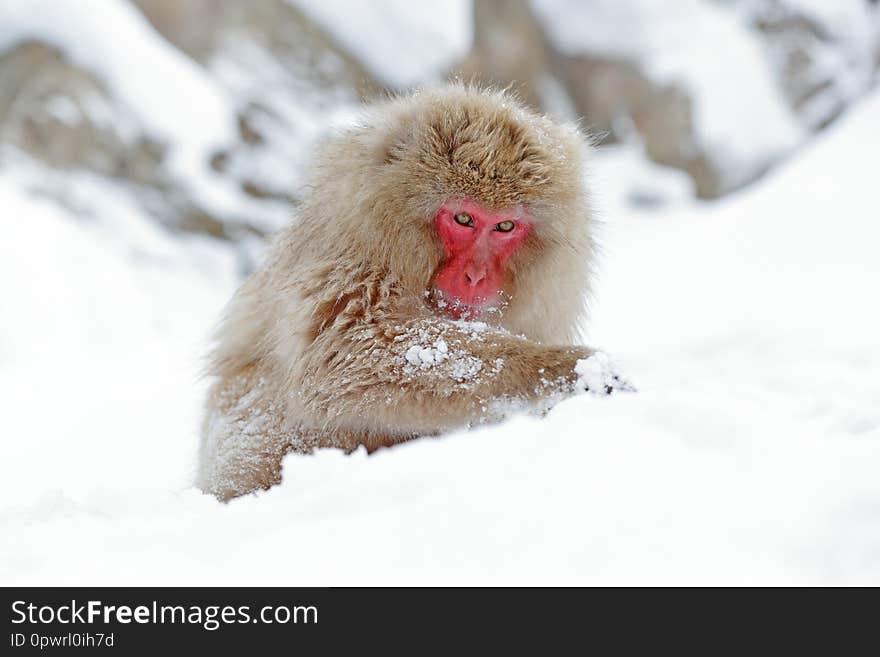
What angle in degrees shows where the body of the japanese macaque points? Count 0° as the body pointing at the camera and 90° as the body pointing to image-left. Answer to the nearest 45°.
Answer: approximately 315°
